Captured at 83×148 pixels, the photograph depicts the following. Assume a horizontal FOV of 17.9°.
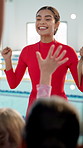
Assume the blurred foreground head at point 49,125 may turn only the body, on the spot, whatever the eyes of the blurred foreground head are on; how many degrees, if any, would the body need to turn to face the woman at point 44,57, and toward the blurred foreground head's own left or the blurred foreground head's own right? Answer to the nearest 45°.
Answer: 0° — they already face them

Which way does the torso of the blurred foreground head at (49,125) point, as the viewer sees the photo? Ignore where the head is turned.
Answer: away from the camera
